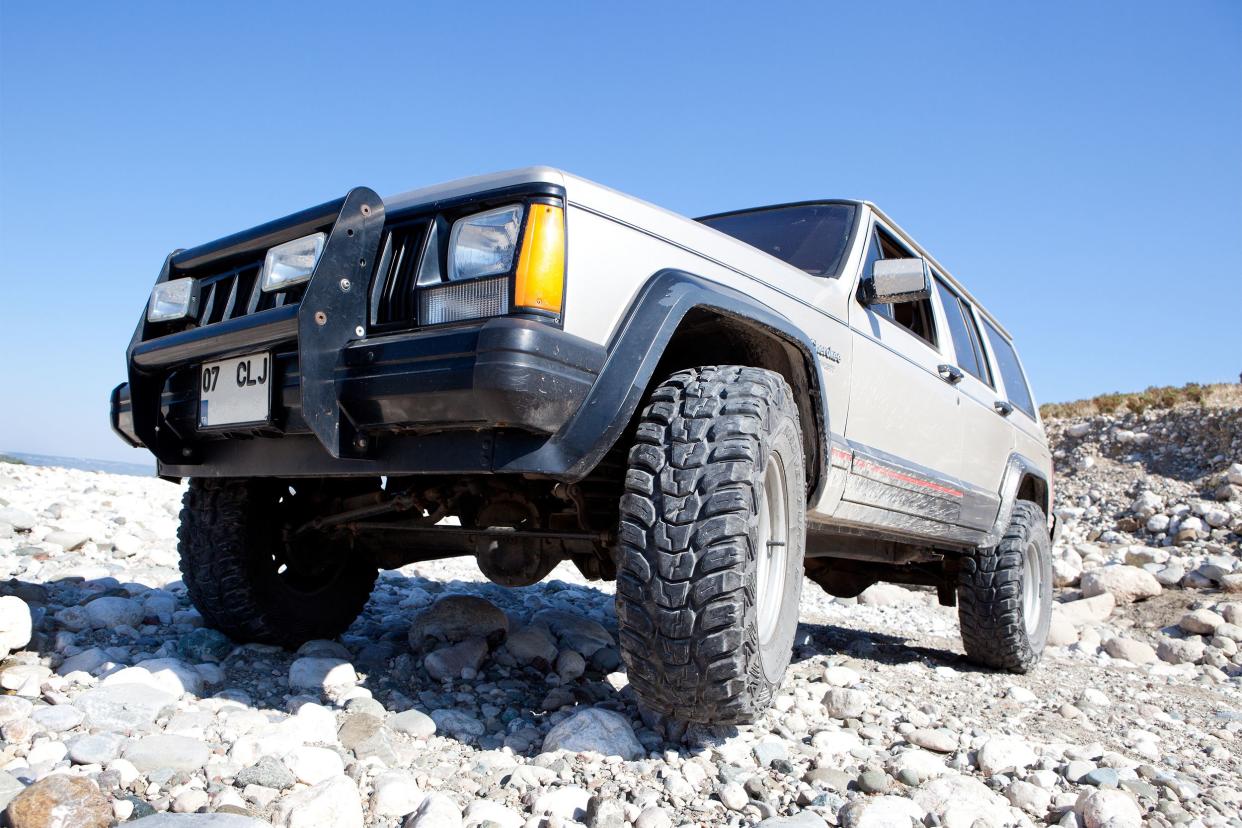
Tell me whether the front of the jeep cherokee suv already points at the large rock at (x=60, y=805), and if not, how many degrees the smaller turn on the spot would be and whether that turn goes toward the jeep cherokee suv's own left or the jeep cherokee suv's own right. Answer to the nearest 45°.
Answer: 0° — it already faces it

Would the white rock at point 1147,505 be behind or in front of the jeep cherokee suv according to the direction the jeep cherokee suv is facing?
behind

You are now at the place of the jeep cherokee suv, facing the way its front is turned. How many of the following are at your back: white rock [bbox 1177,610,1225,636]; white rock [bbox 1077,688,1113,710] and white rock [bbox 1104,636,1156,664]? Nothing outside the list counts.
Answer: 3

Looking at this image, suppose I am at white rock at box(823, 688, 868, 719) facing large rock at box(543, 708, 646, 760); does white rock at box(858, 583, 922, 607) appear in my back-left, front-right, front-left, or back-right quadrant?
back-right

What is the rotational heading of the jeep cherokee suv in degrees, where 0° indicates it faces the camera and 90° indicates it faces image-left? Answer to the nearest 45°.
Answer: approximately 45°

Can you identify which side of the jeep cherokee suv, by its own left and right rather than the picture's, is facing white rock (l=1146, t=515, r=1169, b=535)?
back
